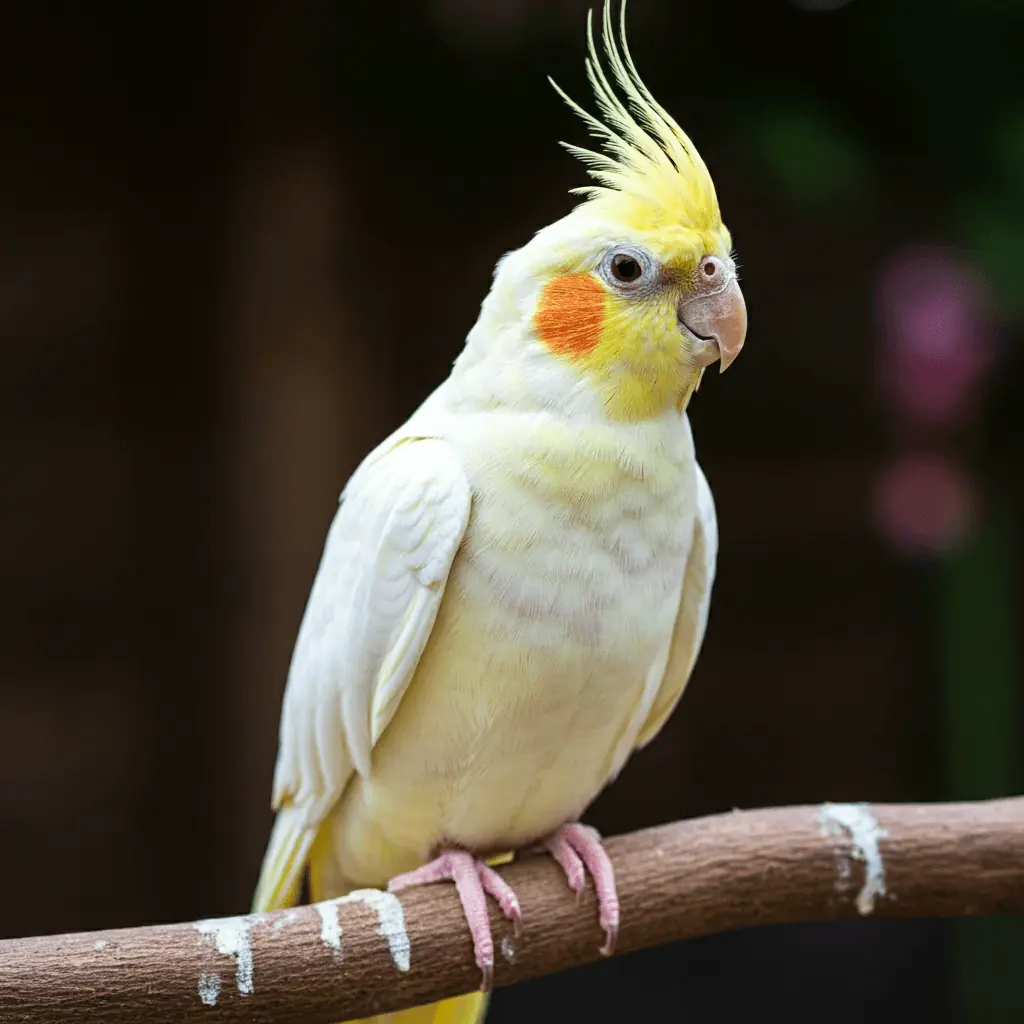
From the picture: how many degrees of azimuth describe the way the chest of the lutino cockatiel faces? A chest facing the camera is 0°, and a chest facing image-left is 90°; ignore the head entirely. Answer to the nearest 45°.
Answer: approximately 315°

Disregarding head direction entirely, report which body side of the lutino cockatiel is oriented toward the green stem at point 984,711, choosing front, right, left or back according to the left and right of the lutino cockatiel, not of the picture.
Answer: left
